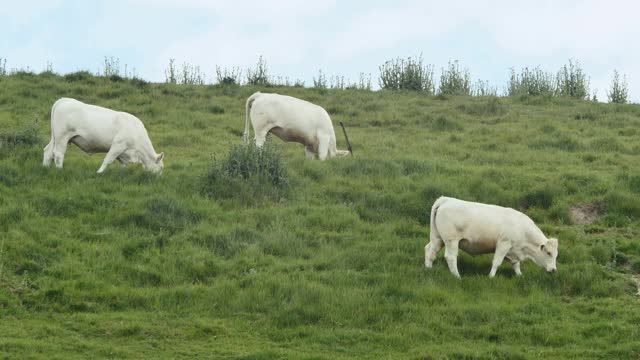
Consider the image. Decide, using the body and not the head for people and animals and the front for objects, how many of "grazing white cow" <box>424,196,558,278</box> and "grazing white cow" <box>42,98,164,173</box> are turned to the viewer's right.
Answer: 2

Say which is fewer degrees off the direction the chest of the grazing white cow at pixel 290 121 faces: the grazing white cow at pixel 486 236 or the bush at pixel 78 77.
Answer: the grazing white cow

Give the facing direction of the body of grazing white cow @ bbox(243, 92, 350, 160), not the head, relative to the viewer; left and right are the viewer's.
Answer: facing to the right of the viewer

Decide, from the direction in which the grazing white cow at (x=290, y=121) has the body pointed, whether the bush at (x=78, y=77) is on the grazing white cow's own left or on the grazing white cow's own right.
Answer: on the grazing white cow's own left

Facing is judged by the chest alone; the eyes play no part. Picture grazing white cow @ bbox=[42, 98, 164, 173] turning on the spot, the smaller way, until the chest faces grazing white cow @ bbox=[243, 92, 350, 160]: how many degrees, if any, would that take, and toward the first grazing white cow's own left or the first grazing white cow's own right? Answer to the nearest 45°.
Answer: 0° — it already faces it

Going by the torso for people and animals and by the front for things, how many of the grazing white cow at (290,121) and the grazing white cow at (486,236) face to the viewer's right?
2

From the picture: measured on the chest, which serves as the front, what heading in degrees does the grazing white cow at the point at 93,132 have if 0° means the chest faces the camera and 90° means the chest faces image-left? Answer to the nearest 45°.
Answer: approximately 270°

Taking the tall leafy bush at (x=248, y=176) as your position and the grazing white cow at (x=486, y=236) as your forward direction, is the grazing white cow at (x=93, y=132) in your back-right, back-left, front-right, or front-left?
back-right

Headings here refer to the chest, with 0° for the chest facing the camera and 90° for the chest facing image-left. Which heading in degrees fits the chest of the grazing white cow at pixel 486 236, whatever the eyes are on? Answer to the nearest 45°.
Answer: approximately 270°

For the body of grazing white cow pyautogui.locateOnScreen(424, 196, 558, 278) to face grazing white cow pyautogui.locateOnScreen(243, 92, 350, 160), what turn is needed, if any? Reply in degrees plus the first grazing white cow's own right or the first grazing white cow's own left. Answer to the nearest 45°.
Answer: approximately 135° to the first grazing white cow's own left
